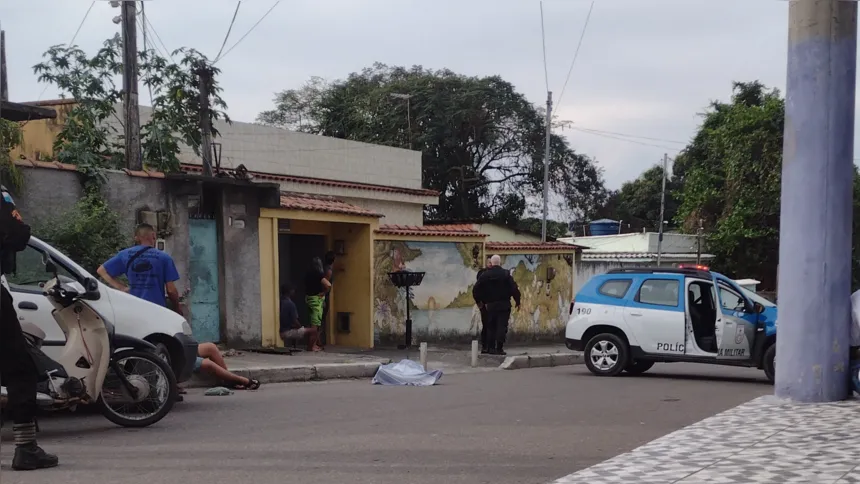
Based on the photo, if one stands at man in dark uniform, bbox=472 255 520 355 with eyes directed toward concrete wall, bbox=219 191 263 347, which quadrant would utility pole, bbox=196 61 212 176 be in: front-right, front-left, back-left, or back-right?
front-right

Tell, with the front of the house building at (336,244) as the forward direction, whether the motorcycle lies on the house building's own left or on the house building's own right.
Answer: on the house building's own right

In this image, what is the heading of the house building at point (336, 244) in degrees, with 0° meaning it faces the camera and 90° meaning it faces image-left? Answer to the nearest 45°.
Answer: approximately 315°

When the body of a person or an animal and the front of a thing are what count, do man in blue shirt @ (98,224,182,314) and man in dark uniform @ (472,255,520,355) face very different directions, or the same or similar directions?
same or similar directions

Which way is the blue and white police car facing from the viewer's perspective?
to the viewer's right

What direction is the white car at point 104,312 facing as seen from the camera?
to the viewer's right

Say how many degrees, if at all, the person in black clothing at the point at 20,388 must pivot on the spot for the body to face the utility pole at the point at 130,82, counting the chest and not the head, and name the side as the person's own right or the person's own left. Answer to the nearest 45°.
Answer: approximately 90° to the person's own left

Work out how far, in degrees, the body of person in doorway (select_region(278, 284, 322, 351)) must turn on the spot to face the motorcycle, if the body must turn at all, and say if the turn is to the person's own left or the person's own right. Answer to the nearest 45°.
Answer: approximately 90° to the person's own right

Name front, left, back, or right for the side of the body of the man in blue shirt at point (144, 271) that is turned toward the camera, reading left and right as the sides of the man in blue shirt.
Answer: back

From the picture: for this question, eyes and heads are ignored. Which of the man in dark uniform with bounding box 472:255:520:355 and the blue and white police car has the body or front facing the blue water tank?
the man in dark uniform
